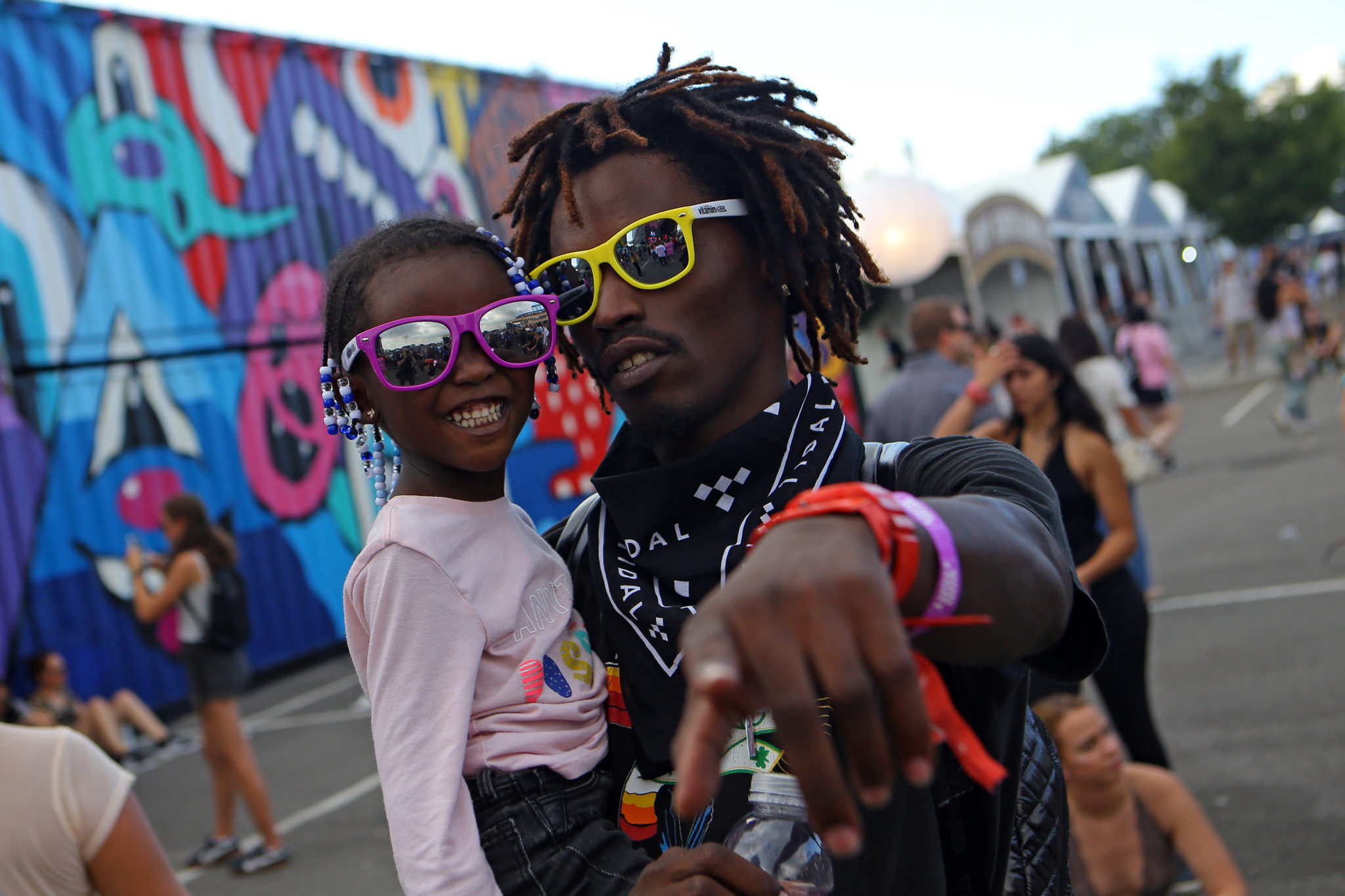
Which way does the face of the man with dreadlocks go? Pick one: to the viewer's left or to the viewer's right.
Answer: to the viewer's left

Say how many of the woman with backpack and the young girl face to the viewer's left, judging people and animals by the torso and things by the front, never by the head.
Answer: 1

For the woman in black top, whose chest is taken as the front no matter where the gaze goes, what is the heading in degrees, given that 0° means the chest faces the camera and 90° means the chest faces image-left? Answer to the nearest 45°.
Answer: approximately 45°

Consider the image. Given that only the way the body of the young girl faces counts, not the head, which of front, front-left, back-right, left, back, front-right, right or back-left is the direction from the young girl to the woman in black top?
left

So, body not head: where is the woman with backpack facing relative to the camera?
to the viewer's left

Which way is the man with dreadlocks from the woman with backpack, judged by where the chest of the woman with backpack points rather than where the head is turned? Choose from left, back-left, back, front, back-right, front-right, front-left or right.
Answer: left

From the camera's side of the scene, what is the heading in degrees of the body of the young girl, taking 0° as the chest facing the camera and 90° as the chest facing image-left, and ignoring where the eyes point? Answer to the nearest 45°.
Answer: approximately 315°

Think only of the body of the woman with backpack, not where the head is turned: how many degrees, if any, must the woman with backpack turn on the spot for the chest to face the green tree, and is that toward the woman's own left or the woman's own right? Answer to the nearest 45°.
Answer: approximately 135° to the woman's own right

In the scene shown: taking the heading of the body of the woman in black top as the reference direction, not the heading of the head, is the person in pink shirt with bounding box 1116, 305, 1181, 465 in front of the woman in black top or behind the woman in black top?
behind

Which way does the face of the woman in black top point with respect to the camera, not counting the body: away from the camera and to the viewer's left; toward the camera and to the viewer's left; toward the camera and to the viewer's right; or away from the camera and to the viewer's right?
toward the camera and to the viewer's left

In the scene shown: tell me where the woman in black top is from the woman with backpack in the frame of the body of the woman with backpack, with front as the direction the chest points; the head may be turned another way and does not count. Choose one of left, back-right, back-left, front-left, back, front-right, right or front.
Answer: back-left
